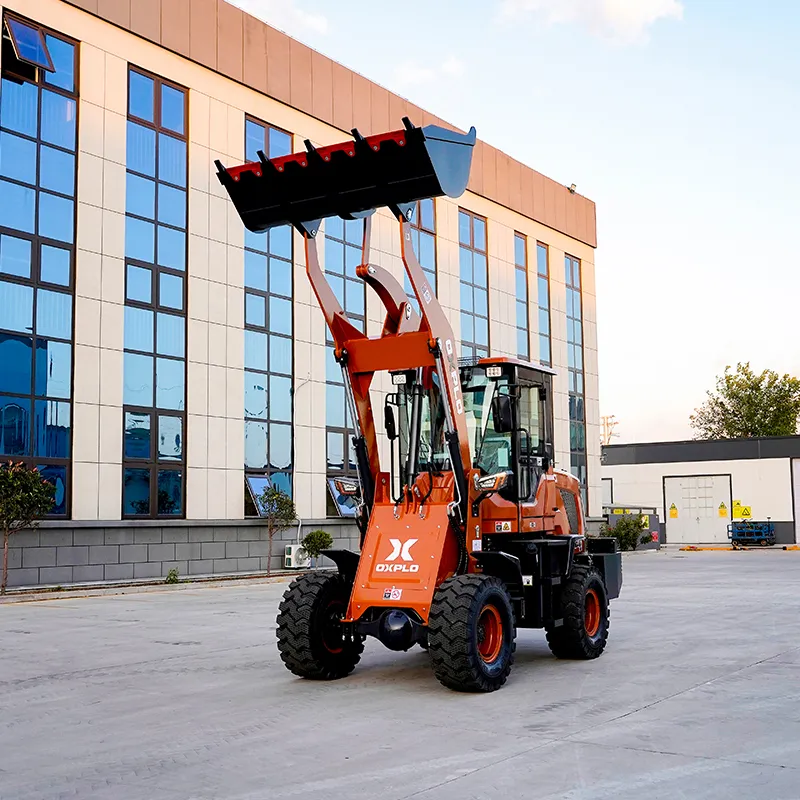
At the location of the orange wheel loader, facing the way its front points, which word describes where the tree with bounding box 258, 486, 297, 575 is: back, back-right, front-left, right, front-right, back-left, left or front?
back-right

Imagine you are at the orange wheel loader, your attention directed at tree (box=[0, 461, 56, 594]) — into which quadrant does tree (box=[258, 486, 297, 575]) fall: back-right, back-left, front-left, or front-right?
front-right

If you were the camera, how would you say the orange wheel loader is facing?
facing the viewer and to the left of the viewer

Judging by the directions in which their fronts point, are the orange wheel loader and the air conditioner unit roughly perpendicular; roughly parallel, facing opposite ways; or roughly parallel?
roughly perpendicular

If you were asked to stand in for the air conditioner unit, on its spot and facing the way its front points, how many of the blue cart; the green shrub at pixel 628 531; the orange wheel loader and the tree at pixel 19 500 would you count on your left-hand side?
2

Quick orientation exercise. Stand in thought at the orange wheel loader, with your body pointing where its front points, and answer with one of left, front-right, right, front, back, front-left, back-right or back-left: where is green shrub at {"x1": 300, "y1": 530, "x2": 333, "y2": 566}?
back-right

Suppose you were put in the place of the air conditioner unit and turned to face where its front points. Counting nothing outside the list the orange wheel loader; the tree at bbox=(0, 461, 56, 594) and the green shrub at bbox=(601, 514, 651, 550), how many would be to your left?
1

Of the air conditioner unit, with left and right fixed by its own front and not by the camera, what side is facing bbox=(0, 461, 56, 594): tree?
right

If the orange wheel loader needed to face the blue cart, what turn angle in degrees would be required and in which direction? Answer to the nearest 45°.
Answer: approximately 135° to its right

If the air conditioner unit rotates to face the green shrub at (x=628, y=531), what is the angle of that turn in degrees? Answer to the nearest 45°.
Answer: approximately 90° to its left

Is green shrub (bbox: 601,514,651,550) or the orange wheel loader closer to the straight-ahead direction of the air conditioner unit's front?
the orange wheel loader

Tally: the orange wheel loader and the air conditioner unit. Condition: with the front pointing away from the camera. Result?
0

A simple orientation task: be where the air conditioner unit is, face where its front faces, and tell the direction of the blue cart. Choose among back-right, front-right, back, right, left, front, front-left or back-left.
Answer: left
